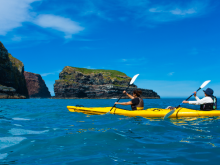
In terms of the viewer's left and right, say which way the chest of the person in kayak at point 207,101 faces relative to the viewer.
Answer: facing to the left of the viewer
